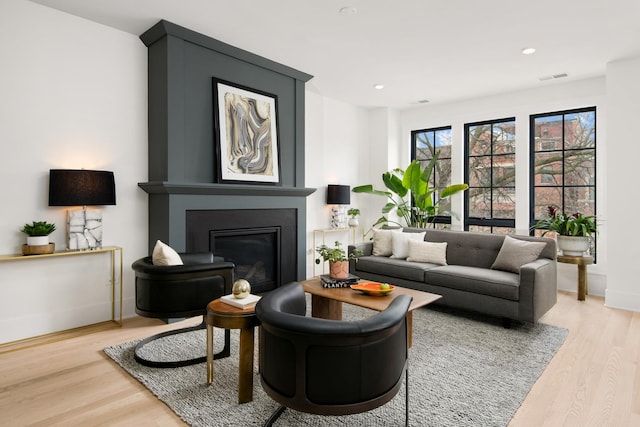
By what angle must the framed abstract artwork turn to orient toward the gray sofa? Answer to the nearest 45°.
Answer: approximately 45° to its left

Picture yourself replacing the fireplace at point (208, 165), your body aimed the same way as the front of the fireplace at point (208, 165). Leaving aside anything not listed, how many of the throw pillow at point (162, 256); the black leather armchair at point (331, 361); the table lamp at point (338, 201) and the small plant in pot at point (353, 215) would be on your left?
2

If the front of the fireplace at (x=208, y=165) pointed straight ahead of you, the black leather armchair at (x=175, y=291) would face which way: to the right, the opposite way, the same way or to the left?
to the left

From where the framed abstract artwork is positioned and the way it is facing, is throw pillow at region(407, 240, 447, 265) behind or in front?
in front

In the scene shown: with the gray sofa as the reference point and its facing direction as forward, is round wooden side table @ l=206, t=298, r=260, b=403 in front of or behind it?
in front

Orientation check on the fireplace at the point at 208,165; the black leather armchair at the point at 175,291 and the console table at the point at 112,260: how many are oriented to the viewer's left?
0

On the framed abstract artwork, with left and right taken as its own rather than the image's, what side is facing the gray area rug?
front

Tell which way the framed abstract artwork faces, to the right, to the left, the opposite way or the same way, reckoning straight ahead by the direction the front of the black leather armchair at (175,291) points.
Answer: to the right

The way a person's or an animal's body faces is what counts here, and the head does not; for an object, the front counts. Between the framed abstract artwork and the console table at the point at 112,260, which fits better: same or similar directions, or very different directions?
same or similar directions

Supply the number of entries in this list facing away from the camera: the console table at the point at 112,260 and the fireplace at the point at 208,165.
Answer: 0

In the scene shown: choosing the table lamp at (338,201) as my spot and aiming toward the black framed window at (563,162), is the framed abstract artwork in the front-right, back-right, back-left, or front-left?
back-right

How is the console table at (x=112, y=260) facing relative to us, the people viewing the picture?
facing the viewer and to the right of the viewer

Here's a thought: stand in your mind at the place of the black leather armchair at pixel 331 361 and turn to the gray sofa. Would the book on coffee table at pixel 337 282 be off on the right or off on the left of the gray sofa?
left

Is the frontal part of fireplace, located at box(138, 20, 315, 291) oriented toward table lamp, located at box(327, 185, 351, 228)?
no

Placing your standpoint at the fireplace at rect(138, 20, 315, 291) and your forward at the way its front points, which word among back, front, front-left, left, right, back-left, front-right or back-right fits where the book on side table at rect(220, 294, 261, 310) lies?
front-right

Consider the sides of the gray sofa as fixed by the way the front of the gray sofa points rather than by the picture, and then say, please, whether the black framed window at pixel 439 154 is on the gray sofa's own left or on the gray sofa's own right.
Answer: on the gray sofa's own right
